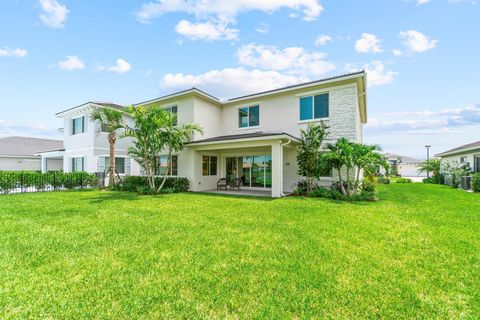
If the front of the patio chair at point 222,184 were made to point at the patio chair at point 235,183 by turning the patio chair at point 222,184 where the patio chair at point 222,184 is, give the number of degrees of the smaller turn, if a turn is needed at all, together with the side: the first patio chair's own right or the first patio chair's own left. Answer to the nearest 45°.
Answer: approximately 135° to the first patio chair's own left

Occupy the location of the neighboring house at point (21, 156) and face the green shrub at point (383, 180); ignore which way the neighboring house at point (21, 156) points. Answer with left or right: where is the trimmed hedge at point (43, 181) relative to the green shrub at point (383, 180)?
right

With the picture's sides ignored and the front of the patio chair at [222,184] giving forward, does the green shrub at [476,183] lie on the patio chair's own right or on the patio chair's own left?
on the patio chair's own left

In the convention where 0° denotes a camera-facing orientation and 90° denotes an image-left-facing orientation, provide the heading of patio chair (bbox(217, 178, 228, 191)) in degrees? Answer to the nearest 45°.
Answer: approximately 45°

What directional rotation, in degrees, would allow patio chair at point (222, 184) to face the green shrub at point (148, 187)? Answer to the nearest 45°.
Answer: approximately 45° to its right

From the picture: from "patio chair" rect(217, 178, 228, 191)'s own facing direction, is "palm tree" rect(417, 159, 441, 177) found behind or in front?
behind

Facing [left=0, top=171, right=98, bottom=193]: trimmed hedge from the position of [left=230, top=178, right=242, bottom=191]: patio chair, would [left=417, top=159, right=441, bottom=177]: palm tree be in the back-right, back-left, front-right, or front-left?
back-right
